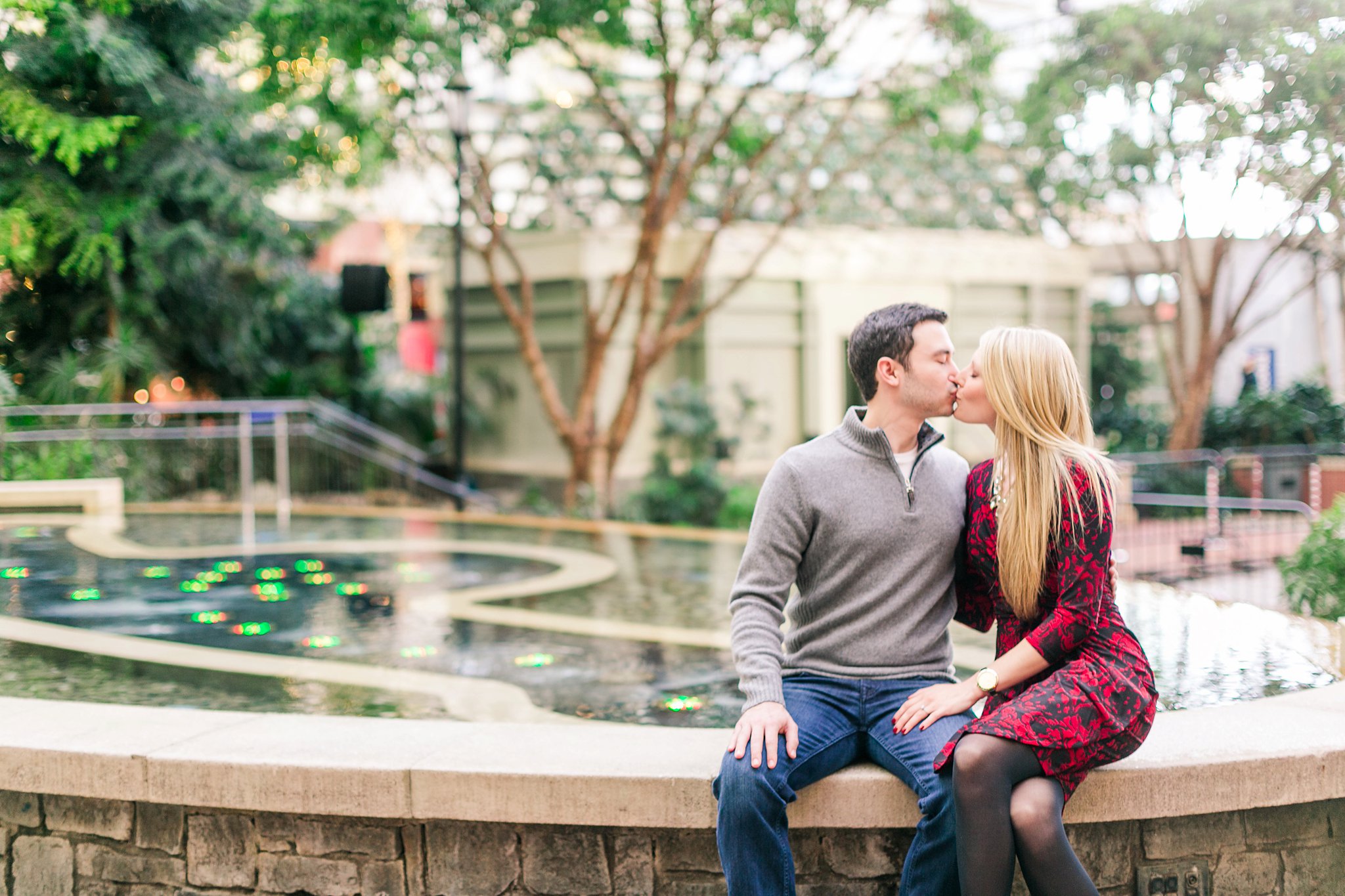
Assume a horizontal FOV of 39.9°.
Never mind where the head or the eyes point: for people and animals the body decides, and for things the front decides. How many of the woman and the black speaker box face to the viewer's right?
0

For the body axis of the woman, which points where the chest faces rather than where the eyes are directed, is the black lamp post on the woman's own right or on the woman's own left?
on the woman's own right

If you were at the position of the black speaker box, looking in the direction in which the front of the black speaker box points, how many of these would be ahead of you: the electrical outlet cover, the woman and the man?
3

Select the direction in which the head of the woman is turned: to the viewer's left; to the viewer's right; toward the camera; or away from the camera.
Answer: to the viewer's left

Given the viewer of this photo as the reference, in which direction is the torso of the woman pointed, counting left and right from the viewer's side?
facing the viewer and to the left of the viewer

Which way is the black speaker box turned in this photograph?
toward the camera

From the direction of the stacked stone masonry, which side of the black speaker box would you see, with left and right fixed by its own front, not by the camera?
front

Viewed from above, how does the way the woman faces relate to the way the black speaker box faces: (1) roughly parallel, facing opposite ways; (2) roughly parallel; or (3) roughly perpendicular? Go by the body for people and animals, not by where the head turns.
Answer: roughly perpendicular

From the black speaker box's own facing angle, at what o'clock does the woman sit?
The woman is roughly at 12 o'clock from the black speaker box.

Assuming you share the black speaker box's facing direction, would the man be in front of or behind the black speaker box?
in front

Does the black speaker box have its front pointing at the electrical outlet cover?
yes

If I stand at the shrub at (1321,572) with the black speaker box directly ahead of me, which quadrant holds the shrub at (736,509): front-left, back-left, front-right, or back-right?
front-right

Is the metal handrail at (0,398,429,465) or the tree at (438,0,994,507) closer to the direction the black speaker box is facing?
the metal handrail
